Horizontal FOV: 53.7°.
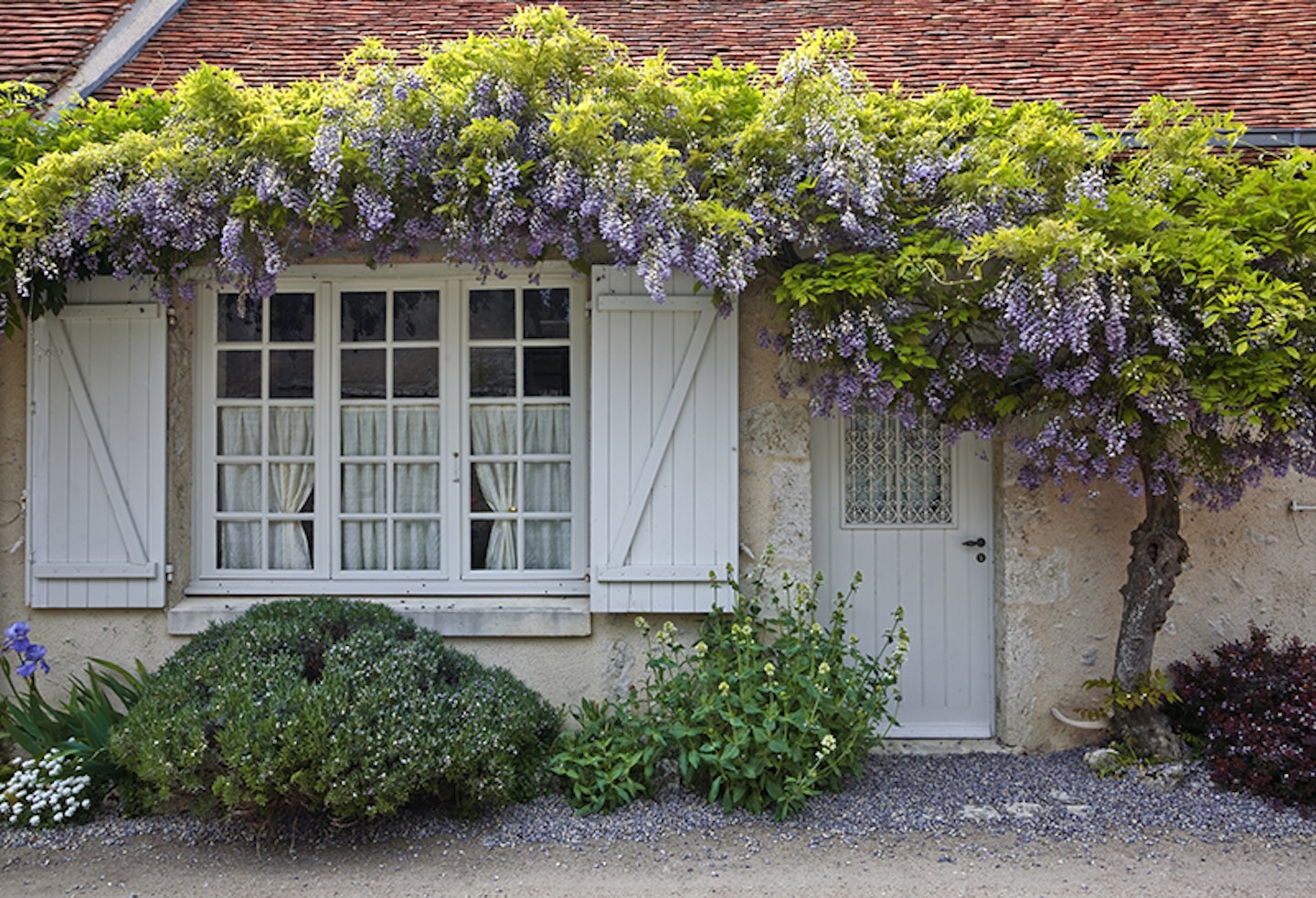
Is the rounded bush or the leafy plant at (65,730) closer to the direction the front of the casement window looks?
the rounded bush

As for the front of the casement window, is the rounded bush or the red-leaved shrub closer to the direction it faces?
the rounded bush

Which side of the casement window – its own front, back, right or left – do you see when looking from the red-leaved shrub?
left

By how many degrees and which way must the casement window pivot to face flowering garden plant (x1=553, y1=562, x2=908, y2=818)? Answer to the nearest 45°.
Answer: approximately 45° to its left

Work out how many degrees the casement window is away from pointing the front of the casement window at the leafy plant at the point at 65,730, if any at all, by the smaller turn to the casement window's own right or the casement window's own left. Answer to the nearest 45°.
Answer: approximately 90° to the casement window's own right

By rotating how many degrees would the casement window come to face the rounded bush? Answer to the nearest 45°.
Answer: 0° — it already faces it

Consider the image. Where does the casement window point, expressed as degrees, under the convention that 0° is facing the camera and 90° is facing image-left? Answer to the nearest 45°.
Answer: approximately 0°
